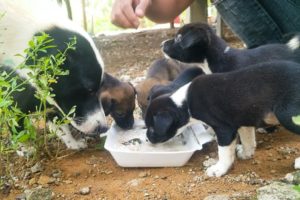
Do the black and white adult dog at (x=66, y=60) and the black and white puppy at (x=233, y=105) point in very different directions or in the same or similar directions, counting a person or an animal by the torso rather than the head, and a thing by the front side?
very different directions

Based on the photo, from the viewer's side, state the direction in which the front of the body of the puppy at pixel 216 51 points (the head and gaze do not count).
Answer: to the viewer's left

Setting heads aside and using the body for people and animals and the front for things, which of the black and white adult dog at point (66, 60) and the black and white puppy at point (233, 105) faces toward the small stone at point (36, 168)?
the black and white puppy at point (233, 105)

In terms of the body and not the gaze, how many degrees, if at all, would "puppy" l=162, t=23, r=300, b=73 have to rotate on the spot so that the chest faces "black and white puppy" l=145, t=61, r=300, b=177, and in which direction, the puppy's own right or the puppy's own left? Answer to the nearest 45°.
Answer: approximately 90° to the puppy's own left

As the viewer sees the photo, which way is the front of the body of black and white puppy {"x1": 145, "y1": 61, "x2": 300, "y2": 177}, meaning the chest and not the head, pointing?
to the viewer's left

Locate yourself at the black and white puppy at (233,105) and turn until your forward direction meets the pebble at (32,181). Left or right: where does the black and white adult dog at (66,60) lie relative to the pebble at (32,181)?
right

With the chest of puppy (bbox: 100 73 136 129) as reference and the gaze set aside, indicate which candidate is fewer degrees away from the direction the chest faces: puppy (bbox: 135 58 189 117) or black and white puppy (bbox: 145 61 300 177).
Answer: the black and white puppy

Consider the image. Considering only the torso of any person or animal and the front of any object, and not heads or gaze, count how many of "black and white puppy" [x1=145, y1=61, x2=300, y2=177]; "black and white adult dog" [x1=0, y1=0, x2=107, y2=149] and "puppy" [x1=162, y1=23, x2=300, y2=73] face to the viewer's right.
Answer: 1

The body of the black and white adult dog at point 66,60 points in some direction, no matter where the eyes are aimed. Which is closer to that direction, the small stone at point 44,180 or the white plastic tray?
the white plastic tray

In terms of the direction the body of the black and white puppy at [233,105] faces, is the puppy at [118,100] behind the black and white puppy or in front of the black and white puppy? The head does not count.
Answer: in front

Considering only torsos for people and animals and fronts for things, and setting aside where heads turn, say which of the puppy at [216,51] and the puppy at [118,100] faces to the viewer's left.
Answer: the puppy at [216,51]

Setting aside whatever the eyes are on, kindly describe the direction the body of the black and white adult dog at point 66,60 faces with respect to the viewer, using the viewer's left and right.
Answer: facing to the right of the viewer
